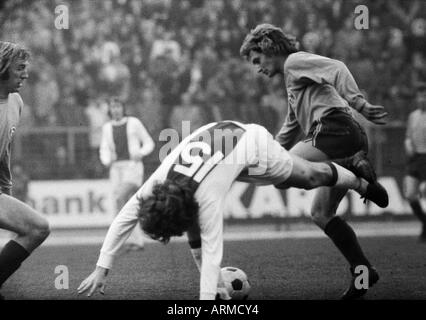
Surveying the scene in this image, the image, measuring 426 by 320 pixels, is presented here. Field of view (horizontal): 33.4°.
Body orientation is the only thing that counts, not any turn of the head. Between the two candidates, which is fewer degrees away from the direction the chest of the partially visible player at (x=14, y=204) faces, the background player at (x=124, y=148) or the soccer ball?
the soccer ball

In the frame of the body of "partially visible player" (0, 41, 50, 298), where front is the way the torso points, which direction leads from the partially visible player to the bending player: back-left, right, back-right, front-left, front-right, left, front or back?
front-right

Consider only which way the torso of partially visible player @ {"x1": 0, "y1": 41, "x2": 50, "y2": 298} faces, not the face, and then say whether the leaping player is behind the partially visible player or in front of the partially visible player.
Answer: in front

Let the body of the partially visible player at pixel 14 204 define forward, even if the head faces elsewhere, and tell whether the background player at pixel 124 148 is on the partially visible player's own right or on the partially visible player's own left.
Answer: on the partially visible player's own left

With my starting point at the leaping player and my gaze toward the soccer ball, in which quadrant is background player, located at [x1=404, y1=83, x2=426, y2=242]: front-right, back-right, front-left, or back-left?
back-right

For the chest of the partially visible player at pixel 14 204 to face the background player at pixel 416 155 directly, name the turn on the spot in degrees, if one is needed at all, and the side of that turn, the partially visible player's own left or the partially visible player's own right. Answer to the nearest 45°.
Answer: approximately 45° to the partially visible player's own left

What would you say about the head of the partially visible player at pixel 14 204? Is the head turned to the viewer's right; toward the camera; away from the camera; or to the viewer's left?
to the viewer's right

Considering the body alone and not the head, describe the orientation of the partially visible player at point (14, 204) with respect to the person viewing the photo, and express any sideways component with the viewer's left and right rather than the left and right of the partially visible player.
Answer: facing to the right of the viewer

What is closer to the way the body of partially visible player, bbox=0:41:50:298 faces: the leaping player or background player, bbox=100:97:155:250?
the leaping player
